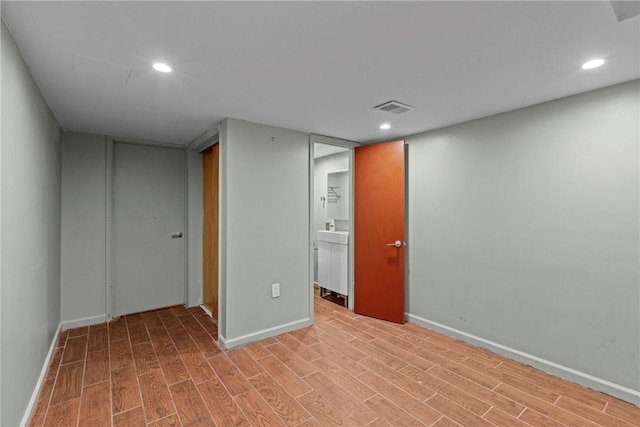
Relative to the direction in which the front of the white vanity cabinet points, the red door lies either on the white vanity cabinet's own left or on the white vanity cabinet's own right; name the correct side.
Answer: on the white vanity cabinet's own left

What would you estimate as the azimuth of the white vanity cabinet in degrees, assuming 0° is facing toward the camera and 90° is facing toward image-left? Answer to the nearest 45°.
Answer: approximately 45°
